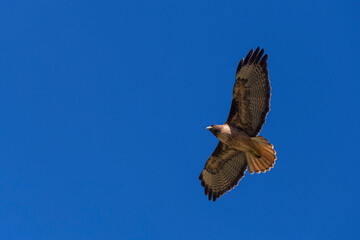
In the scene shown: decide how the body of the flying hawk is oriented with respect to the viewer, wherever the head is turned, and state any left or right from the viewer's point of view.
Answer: facing to the left of the viewer
